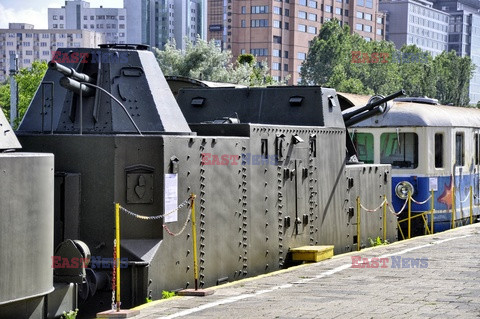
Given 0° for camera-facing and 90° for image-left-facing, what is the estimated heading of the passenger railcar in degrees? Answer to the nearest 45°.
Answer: approximately 45°

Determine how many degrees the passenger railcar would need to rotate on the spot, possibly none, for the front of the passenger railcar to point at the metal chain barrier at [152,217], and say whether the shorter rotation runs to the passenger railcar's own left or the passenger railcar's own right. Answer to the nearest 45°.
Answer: approximately 45° to the passenger railcar's own left

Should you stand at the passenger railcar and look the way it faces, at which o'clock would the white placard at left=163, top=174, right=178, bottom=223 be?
The white placard is roughly at 11 o'clock from the passenger railcar.
